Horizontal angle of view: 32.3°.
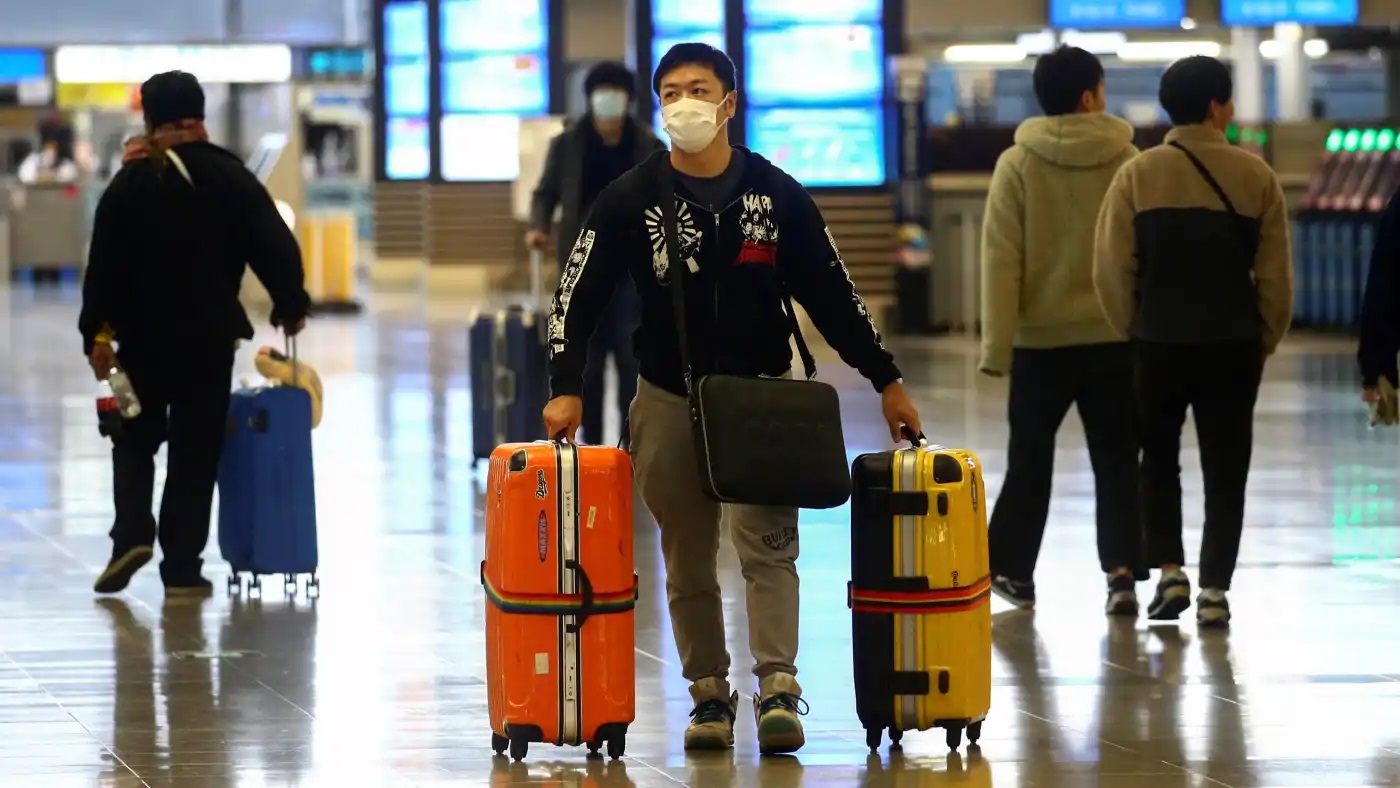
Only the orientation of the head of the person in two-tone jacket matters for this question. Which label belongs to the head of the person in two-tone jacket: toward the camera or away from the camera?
away from the camera

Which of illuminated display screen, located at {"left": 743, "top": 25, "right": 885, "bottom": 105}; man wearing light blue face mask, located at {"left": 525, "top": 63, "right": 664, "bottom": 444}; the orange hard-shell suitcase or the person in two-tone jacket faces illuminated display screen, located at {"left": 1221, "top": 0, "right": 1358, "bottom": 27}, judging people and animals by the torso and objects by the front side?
the person in two-tone jacket

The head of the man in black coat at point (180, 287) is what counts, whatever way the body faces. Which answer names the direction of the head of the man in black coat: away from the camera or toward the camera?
away from the camera

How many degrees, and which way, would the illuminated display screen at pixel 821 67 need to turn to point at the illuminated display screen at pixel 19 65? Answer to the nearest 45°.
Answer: approximately 135° to its right

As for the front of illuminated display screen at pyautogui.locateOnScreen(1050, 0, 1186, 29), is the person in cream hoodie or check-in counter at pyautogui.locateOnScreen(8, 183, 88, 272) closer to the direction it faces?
the person in cream hoodie

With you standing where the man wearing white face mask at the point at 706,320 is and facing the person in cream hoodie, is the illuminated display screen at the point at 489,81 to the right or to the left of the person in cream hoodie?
left

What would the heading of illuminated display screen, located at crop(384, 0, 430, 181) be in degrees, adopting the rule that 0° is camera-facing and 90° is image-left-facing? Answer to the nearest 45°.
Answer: approximately 0°

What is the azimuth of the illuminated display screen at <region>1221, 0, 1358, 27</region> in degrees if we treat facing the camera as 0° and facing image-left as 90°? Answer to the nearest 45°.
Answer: approximately 0°

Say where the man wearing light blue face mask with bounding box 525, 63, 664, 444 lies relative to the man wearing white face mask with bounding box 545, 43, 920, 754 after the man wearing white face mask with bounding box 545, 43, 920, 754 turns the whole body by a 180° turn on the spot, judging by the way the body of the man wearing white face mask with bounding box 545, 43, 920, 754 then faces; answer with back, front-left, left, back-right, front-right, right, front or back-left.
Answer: front

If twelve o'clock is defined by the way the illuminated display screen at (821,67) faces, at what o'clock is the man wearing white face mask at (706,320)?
The man wearing white face mask is roughly at 12 o'clock from the illuminated display screen.
